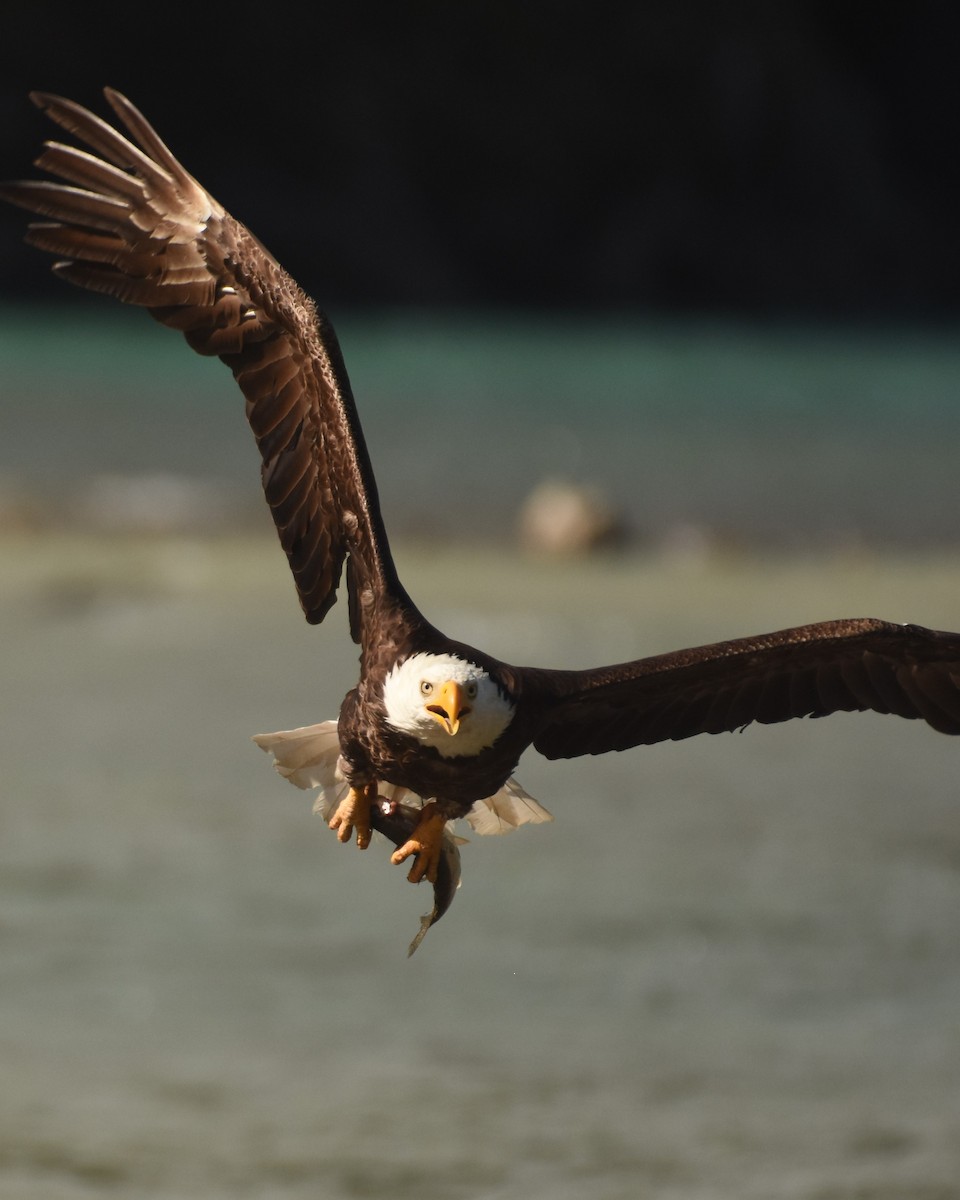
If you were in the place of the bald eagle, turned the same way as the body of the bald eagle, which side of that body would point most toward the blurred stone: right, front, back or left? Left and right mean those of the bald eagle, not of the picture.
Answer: back

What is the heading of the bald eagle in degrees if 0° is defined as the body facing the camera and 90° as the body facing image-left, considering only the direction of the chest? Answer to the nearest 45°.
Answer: approximately 0°
